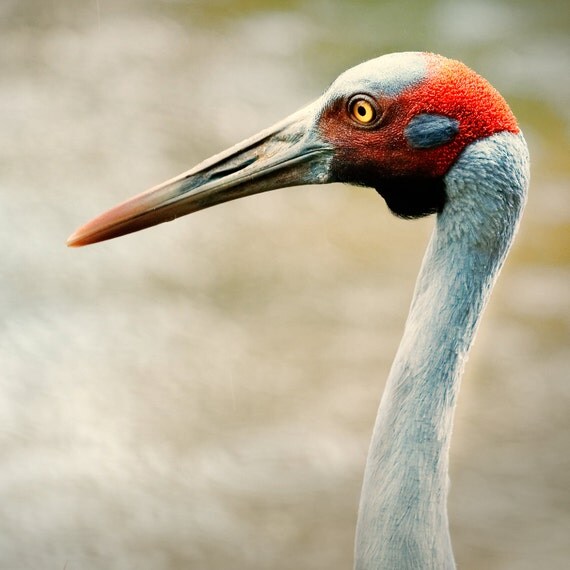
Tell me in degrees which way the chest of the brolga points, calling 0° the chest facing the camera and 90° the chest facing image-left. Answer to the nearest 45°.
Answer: approximately 90°
